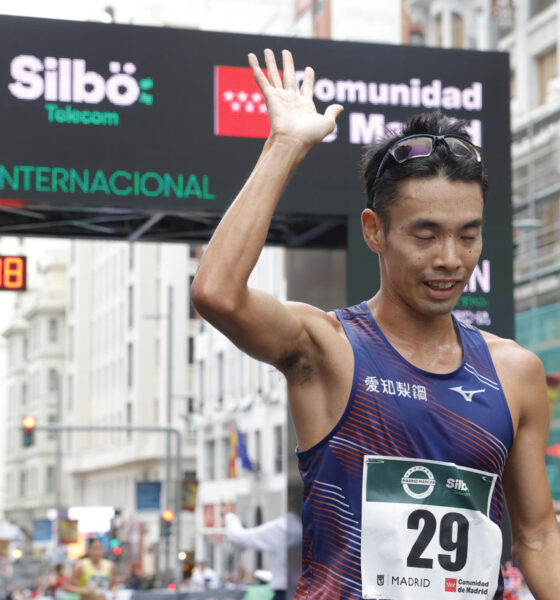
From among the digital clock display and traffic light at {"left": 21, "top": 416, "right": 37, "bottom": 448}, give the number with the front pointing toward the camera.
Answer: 2

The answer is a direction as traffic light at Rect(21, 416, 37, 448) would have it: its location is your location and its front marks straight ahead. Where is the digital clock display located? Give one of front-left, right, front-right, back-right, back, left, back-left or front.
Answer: front

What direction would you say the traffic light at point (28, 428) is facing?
toward the camera

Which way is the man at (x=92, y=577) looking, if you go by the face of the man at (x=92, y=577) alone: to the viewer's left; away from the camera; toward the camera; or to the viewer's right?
toward the camera

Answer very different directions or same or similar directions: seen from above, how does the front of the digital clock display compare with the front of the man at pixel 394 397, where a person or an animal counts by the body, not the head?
same or similar directions

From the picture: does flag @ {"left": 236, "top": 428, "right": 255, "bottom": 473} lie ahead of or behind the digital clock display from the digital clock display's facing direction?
behind

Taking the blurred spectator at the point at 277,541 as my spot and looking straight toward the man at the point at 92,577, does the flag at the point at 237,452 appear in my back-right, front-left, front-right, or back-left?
front-right

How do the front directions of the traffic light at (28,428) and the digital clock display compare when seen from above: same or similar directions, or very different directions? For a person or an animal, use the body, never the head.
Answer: same or similar directions

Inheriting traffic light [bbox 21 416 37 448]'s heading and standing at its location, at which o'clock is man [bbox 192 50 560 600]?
The man is roughly at 12 o'clock from the traffic light.

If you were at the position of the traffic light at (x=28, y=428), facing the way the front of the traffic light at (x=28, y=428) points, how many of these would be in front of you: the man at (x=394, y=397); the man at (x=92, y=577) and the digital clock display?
3

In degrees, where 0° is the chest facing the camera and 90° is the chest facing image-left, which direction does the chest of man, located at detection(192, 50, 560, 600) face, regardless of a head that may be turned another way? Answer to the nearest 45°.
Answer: approximately 315°
